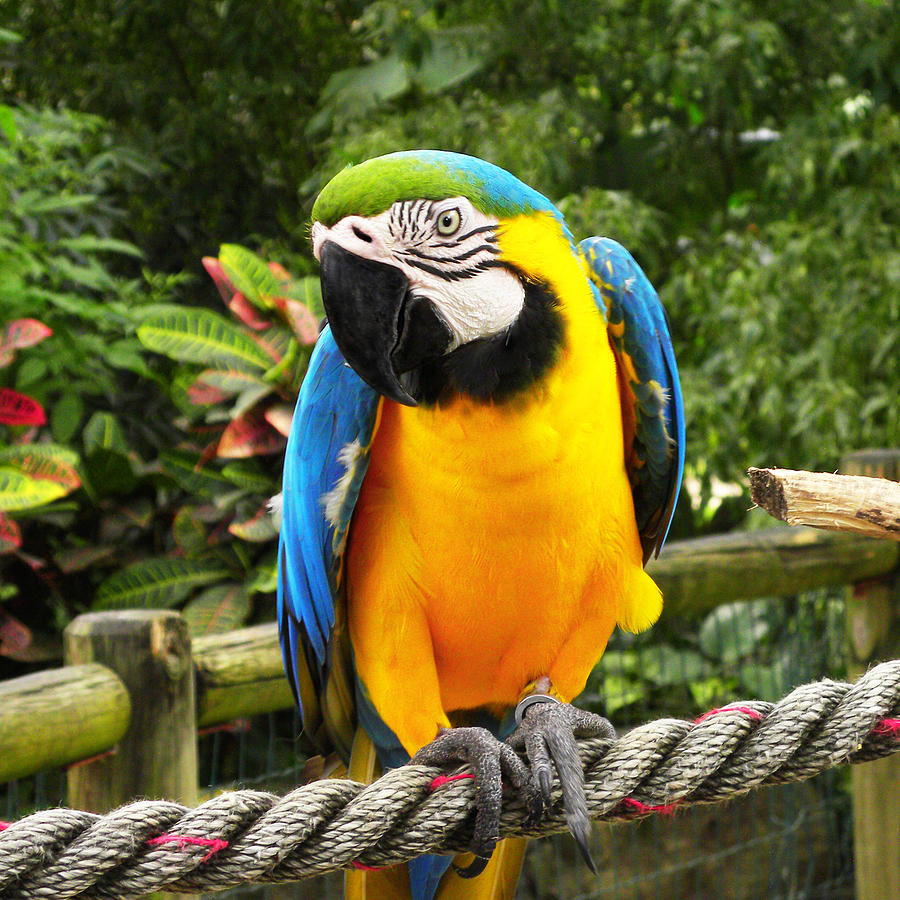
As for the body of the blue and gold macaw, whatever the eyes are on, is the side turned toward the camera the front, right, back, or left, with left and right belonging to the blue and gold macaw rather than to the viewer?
front

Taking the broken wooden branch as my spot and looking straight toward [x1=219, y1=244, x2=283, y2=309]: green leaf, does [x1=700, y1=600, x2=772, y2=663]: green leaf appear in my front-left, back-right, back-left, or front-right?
front-right

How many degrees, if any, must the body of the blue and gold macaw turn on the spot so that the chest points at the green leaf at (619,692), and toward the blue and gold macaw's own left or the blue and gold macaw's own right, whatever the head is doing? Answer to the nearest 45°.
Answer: approximately 180°

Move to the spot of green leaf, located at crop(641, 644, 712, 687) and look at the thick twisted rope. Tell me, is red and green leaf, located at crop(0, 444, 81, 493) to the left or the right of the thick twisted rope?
right

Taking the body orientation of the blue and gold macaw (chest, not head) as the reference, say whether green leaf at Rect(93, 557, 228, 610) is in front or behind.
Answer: behind

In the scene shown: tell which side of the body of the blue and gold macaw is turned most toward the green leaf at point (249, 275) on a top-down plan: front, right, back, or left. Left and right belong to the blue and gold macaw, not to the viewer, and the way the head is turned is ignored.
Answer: back

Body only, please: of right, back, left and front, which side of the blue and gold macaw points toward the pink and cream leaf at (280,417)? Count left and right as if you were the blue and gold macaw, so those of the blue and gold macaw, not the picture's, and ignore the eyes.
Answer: back
